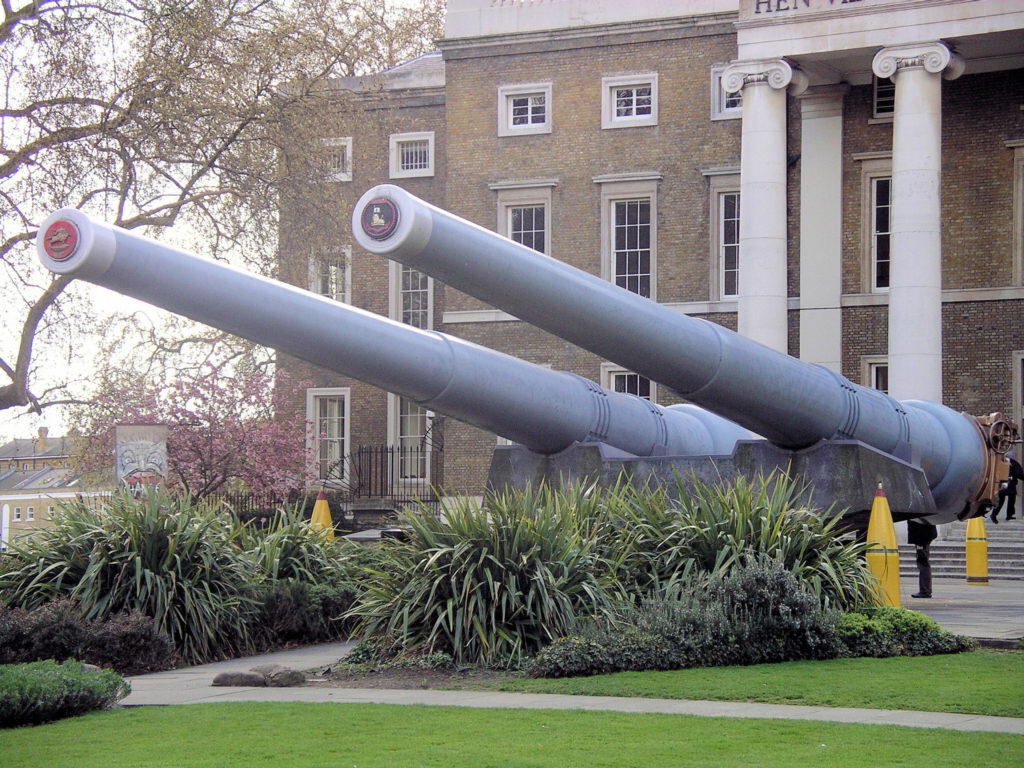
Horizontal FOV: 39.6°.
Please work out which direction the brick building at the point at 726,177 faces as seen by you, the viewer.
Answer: facing the viewer

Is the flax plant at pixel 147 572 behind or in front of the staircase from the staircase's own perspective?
in front

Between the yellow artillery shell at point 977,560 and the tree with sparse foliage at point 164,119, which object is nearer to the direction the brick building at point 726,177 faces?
the yellow artillery shell

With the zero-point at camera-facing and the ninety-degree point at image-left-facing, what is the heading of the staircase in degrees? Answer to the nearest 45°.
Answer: approximately 0°

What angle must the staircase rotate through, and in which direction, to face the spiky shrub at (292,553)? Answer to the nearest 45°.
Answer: approximately 45° to its right

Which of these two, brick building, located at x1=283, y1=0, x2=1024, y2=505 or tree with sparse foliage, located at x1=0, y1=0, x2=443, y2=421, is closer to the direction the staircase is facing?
the tree with sparse foliage

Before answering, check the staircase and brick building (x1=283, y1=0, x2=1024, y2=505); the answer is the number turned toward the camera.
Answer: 2

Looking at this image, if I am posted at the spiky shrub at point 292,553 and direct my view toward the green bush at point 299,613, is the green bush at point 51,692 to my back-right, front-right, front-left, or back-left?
front-right

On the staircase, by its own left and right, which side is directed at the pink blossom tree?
right

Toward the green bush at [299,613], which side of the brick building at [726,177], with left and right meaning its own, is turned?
front

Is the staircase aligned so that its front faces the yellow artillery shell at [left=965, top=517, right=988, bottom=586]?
yes

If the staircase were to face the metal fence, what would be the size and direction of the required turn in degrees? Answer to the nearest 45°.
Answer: approximately 135° to its right
